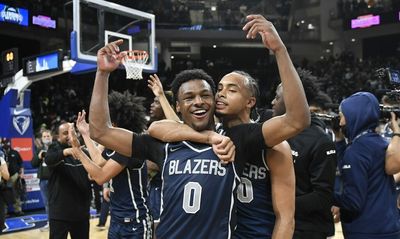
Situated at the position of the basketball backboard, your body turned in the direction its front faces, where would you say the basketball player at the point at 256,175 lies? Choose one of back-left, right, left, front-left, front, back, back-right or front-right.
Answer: front-right

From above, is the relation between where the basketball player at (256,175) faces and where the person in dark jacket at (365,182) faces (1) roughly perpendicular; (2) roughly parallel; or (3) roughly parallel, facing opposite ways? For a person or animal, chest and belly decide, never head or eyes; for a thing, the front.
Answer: roughly perpendicular

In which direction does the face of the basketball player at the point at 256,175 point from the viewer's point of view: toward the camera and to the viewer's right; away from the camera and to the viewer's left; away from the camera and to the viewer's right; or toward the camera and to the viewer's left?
toward the camera and to the viewer's left

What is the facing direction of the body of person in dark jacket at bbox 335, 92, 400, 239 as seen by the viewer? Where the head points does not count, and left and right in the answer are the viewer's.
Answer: facing away from the viewer and to the left of the viewer

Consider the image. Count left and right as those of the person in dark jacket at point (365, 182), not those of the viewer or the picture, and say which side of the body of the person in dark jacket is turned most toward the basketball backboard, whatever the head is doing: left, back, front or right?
front

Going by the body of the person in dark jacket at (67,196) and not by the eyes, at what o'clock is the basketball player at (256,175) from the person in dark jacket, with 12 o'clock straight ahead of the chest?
The basketball player is roughly at 1 o'clock from the person in dark jacket.

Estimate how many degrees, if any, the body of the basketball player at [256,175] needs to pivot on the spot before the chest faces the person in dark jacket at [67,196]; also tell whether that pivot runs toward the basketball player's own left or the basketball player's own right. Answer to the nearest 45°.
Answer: approximately 90° to the basketball player's own right

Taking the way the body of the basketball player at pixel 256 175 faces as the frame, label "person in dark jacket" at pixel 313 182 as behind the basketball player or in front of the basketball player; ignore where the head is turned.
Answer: behind

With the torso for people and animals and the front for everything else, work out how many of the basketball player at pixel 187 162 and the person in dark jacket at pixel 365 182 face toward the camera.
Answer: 1

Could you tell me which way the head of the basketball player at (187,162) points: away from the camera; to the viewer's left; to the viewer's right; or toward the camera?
toward the camera

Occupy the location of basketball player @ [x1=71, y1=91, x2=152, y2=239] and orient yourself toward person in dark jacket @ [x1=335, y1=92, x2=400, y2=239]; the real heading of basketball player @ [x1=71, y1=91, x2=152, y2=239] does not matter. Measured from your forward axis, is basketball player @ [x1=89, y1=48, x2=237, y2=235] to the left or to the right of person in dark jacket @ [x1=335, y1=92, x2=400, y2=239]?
right

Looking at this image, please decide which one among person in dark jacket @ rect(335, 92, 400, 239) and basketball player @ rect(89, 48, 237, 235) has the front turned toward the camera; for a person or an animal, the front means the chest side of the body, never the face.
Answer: the basketball player

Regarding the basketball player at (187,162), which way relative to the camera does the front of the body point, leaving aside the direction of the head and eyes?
toward the camera

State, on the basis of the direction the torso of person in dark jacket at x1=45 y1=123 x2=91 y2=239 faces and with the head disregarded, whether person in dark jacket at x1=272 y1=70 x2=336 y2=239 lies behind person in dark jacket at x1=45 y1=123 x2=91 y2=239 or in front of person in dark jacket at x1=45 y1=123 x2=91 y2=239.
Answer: in front

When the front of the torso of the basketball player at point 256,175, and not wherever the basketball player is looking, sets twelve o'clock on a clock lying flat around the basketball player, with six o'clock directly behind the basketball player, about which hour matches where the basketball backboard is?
The basketball backboard is roughly at 4 o'clock from the basketball player.

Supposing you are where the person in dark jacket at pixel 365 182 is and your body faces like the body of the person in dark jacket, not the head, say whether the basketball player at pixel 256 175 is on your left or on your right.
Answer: on your left

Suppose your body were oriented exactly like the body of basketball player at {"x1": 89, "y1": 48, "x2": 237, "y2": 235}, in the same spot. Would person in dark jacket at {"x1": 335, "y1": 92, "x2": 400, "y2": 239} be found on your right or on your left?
on your left

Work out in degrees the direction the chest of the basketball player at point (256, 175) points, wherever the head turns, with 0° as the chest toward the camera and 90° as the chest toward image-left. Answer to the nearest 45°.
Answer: approximately 45°

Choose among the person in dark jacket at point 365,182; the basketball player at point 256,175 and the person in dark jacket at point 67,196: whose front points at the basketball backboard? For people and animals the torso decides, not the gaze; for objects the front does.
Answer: the person in dark jacket at point 365,182
